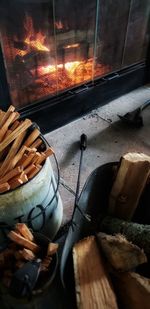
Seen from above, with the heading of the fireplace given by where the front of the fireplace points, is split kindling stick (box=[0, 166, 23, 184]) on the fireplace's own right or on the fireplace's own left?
on the fireplace's own right

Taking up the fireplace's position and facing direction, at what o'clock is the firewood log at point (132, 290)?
The firewood log is roughly at 1 o'clock from the fireplace.

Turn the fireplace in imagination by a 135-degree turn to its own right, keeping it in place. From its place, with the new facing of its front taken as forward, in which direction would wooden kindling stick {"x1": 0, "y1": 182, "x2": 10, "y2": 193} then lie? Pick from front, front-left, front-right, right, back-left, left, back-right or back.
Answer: left

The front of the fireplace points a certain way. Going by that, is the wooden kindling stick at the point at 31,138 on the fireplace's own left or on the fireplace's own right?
on the fireplace's own right

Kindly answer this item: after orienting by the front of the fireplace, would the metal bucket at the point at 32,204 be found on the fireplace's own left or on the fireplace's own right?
on the fireplace's own right

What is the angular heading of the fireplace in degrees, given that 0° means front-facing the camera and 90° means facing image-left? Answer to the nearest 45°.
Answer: approximately 315°

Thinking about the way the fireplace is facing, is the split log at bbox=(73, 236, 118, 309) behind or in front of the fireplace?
in front

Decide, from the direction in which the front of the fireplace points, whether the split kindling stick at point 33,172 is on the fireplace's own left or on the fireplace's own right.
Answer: on the fireplace's own right

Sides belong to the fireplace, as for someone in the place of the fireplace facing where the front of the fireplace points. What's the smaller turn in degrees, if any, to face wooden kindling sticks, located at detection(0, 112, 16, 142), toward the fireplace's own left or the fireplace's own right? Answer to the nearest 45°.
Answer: approximately 45° to the fireplace's own right
